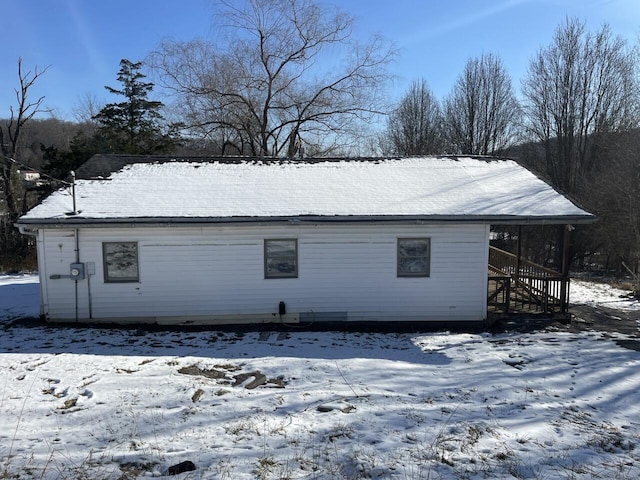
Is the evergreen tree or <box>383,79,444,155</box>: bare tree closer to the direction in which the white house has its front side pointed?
the bare tree

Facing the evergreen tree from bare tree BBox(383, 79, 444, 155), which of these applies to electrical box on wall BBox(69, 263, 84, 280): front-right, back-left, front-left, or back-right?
front-left

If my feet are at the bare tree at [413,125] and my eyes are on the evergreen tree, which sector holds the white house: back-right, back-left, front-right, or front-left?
front-left
